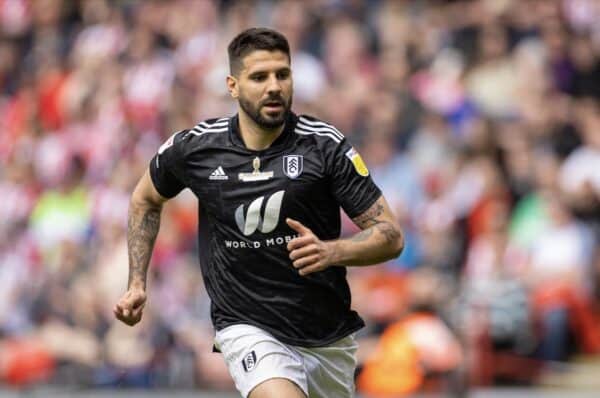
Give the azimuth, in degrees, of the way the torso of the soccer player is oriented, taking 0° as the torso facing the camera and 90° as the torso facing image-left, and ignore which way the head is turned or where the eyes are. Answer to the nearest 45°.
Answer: approximately 0°

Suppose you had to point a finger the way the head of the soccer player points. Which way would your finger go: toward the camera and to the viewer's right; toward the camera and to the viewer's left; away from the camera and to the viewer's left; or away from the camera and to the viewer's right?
toward the camera and to the viewer's right
